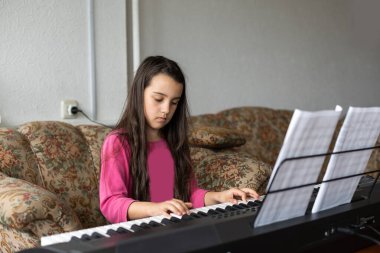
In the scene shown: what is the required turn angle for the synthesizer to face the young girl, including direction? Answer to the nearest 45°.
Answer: approximately 45° to its right

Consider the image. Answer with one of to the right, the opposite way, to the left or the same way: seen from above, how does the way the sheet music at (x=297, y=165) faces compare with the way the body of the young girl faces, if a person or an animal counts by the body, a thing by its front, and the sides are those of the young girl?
the opposite way

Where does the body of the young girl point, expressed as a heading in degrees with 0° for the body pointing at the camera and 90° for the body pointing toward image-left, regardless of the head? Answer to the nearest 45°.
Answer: approximately 315°

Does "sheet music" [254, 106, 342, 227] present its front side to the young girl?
yes

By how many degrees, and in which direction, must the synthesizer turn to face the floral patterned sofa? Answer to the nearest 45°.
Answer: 0° — it already faces it

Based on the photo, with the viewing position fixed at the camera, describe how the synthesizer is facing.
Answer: facing away from the viewer and to the left of the viewer

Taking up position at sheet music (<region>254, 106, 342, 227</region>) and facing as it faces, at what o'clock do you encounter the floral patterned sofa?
The floral patterned sofa is roughly at 12 o'clock from the sheet music.

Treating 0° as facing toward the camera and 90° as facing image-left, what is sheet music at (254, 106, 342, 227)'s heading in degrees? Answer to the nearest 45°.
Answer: approximately 135°
